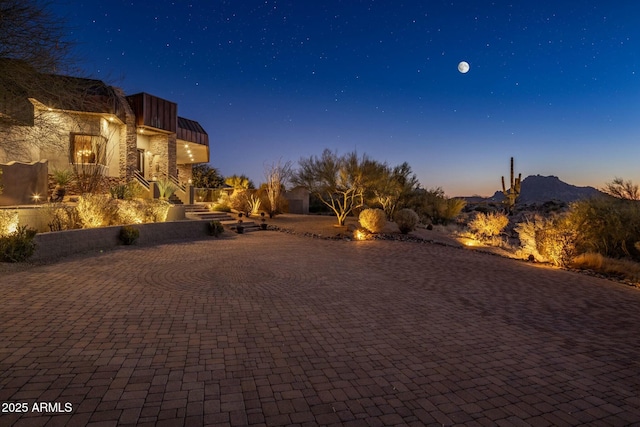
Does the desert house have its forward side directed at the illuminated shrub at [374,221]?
yes

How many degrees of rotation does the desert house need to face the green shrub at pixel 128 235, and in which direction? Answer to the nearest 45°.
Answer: approximately 45° to its right

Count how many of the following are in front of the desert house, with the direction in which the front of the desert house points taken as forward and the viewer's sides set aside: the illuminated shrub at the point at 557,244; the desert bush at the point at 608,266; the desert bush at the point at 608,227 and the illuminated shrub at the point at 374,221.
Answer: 4

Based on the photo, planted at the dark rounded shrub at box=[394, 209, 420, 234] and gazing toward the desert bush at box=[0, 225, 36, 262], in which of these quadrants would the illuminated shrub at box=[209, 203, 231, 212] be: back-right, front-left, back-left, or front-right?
front-right

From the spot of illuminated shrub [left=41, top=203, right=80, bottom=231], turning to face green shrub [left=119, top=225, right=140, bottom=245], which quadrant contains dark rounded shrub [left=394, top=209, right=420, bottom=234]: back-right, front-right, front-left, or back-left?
front-left

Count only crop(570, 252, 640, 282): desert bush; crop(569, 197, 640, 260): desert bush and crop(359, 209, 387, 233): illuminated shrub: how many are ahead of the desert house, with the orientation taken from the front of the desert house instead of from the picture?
3

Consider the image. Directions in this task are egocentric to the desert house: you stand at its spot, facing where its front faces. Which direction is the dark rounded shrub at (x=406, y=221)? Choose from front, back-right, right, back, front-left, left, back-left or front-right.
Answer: front

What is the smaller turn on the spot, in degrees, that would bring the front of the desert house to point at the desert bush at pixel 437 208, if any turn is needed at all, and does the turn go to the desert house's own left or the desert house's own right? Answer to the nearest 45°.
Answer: approximately 45° to the desert house's own left

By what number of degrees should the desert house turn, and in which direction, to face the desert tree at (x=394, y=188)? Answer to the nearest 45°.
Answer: approximately 45° to its left

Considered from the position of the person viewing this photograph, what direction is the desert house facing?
facing the viewer and to the right of the viewer

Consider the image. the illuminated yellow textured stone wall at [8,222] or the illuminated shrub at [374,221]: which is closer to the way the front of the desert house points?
the illuminated shrub

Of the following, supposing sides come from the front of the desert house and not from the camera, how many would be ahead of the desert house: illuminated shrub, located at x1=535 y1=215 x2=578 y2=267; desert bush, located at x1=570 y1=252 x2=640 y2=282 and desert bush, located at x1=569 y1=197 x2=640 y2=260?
3

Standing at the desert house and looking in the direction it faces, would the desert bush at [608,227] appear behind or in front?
in front

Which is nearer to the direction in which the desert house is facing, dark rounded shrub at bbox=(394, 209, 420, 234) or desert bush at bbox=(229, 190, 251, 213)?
the dark rounded shrub

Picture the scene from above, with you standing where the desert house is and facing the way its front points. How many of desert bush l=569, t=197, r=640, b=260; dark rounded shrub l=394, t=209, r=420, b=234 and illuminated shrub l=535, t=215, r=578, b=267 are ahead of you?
3
